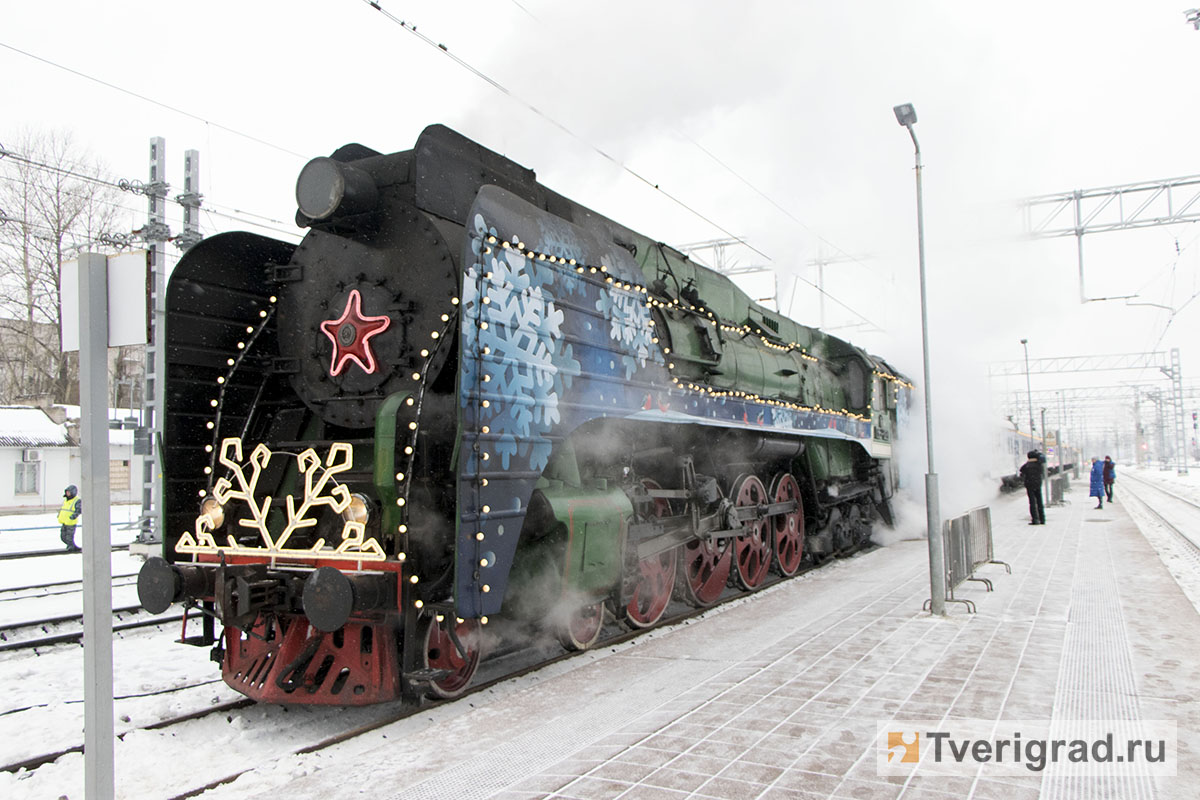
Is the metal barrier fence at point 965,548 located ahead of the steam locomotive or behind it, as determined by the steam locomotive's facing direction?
behind

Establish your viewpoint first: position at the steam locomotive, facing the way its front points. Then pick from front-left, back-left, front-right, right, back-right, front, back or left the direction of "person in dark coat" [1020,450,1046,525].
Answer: back

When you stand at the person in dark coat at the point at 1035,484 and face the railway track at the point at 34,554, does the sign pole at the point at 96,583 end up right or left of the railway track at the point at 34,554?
left

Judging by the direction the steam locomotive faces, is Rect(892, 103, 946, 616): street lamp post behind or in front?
behind

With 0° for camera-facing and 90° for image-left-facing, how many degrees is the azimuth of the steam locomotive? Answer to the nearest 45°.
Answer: approximately 45°

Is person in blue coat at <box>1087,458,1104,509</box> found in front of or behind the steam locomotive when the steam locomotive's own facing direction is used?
behind

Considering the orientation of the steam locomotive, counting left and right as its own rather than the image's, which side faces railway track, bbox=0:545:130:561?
right

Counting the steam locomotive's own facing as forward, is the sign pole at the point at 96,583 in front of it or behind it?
in front

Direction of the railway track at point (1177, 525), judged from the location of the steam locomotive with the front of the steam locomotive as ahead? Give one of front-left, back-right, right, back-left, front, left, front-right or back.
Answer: back
